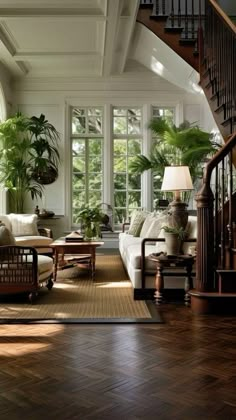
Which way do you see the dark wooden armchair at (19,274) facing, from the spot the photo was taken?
facing to the right of the viewer

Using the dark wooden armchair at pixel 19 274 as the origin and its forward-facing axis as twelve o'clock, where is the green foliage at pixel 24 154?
The green foliage is roughly at 9 o'clock from the dark wooden armchair.

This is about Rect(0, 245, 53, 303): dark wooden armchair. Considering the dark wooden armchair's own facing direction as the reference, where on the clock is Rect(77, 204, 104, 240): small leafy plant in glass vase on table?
The small leafy plant in glass vase on table is roughly at 10 o'clock from the dark wooden armchair.

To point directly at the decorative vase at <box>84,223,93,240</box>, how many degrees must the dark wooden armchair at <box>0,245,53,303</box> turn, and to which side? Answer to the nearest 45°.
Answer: approximately 45° to its left

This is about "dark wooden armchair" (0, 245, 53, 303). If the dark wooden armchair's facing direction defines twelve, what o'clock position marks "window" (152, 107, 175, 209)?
The window is roughly at 10 o'clock from the dark wooden armchair.

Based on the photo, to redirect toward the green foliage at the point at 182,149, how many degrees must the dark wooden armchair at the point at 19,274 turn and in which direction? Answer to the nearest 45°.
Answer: approximately 45° to its left

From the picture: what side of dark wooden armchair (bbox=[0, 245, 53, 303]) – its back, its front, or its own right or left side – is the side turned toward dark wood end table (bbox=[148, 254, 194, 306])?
front

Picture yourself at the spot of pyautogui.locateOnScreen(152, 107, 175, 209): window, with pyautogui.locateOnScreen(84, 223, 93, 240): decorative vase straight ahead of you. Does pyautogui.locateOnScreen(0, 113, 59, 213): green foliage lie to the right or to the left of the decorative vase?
right
